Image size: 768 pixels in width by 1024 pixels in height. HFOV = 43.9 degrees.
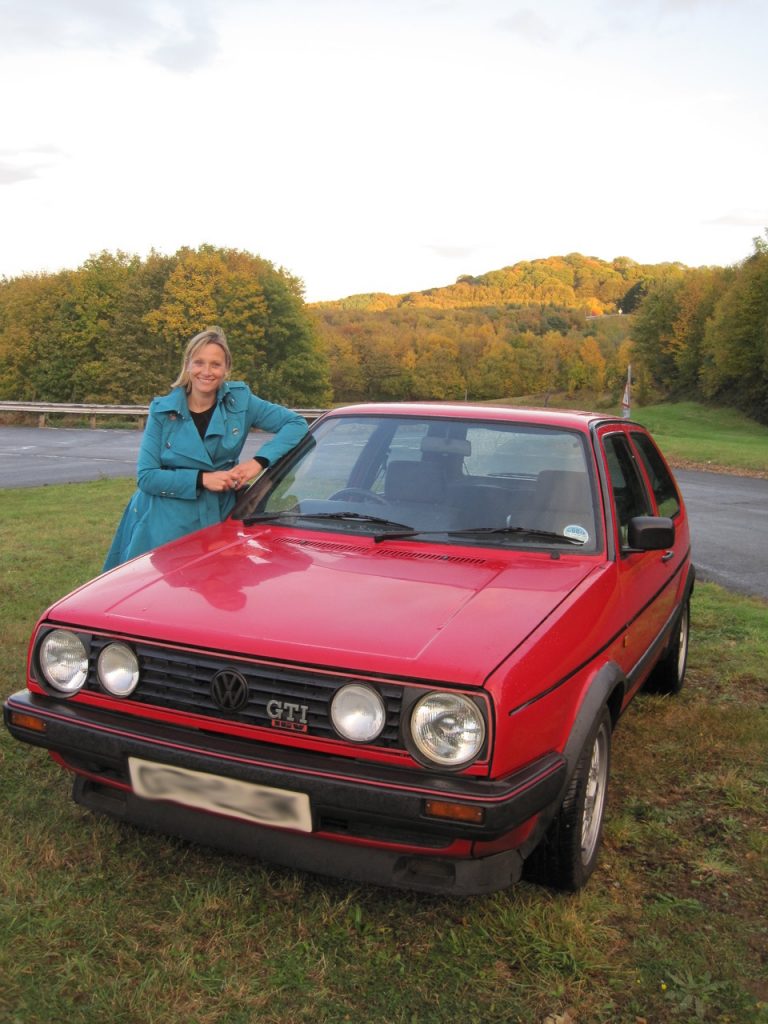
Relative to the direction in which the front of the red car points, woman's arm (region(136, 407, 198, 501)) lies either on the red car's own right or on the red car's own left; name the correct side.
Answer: on the red car's own right

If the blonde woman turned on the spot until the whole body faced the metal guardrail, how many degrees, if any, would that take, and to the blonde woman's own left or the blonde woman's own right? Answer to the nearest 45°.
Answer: approximately 180°

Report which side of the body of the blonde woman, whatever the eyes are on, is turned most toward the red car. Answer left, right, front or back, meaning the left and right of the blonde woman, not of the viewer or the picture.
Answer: left

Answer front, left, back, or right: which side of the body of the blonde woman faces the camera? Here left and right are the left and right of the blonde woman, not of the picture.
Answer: front

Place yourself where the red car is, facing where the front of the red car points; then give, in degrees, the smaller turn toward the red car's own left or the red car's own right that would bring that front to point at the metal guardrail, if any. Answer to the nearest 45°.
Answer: approximately 135° to the red car's own right

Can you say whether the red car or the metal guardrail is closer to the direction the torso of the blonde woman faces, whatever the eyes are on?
the red car

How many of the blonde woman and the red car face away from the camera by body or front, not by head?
0
